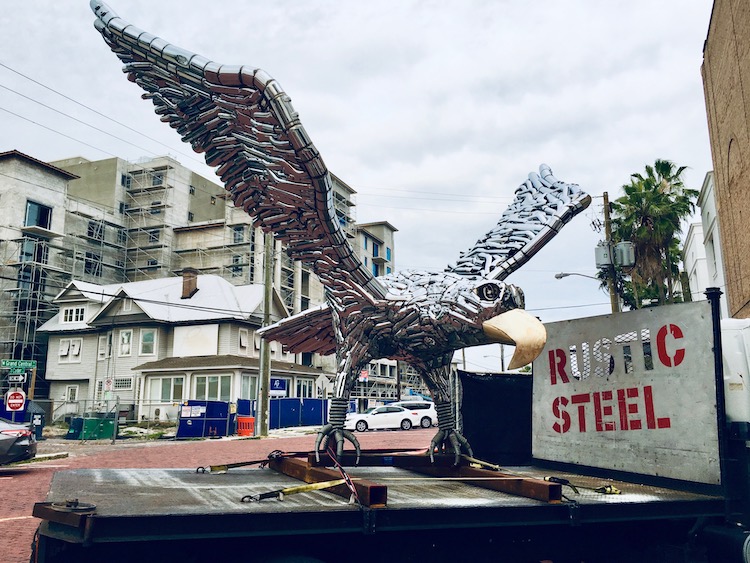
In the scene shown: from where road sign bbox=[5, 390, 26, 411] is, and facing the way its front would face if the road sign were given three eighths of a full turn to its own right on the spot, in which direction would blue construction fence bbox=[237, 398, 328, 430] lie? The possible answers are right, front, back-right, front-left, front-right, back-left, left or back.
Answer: right

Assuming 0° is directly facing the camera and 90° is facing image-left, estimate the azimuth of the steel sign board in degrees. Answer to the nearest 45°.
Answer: approximately 45°

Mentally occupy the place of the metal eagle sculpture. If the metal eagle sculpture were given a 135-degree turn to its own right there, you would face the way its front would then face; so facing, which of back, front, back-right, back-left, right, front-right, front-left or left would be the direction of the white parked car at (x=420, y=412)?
right

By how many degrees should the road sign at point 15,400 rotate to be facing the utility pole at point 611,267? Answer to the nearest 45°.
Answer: approximately 45° to its left

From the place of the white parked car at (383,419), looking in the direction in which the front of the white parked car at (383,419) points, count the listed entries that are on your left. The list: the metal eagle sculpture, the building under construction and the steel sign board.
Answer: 2

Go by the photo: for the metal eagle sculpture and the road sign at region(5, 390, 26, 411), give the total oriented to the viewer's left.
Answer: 0

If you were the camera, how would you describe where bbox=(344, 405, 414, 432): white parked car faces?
facing to the left of the viewer

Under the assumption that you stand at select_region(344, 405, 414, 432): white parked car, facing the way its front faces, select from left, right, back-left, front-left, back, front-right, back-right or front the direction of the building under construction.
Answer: front-right

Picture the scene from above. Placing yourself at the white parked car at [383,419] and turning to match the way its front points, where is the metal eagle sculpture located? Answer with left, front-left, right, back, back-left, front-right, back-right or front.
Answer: left

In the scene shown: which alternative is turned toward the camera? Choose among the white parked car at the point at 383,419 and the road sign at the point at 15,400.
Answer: the road sign

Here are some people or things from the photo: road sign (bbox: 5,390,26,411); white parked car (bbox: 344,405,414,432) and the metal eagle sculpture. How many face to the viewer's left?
1

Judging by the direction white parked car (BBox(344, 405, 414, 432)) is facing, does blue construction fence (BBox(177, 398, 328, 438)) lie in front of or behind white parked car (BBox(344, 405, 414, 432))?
in front

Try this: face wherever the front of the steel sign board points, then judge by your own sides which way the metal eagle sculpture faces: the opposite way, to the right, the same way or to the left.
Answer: to the left

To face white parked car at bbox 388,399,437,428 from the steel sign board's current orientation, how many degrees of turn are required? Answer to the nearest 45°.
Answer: approximately 135° to its right

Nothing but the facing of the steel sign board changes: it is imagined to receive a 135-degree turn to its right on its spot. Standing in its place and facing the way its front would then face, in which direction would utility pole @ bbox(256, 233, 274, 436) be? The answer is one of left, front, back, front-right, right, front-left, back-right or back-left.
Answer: front-left

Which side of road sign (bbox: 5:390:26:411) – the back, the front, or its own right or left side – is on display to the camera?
front

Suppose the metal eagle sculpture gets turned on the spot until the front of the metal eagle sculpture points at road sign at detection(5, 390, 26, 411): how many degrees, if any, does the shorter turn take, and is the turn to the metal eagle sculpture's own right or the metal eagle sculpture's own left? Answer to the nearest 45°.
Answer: approximately 180°

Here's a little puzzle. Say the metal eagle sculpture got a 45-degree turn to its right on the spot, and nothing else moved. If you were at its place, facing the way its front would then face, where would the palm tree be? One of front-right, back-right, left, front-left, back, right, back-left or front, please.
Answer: back-left

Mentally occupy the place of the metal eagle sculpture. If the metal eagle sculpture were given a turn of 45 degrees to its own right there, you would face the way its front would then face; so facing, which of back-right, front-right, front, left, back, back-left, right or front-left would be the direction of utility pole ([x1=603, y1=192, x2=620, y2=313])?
back-left
